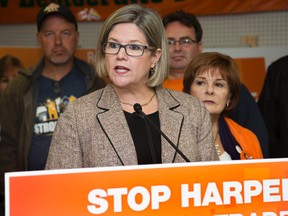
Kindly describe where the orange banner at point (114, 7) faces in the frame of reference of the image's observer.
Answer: facing the viewer

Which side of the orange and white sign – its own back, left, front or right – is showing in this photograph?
front

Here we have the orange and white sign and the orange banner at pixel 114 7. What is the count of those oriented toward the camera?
2

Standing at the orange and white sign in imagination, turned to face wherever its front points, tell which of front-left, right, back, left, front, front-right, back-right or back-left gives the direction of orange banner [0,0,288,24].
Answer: back

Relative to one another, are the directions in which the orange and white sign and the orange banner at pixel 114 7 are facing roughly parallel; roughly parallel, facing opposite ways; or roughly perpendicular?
roughly parallel

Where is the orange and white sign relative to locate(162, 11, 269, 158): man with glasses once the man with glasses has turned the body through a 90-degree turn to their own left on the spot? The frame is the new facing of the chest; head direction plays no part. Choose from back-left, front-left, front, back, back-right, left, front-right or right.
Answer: front-right

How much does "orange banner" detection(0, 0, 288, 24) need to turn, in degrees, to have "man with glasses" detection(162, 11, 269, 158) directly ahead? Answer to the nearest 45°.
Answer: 0° — it already faces them

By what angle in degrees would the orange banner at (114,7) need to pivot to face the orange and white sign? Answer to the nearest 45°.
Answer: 0° — it already faces it

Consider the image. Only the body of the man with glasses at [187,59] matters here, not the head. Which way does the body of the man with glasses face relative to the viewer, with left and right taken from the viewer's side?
facing the viewer and to the left of the viewer
